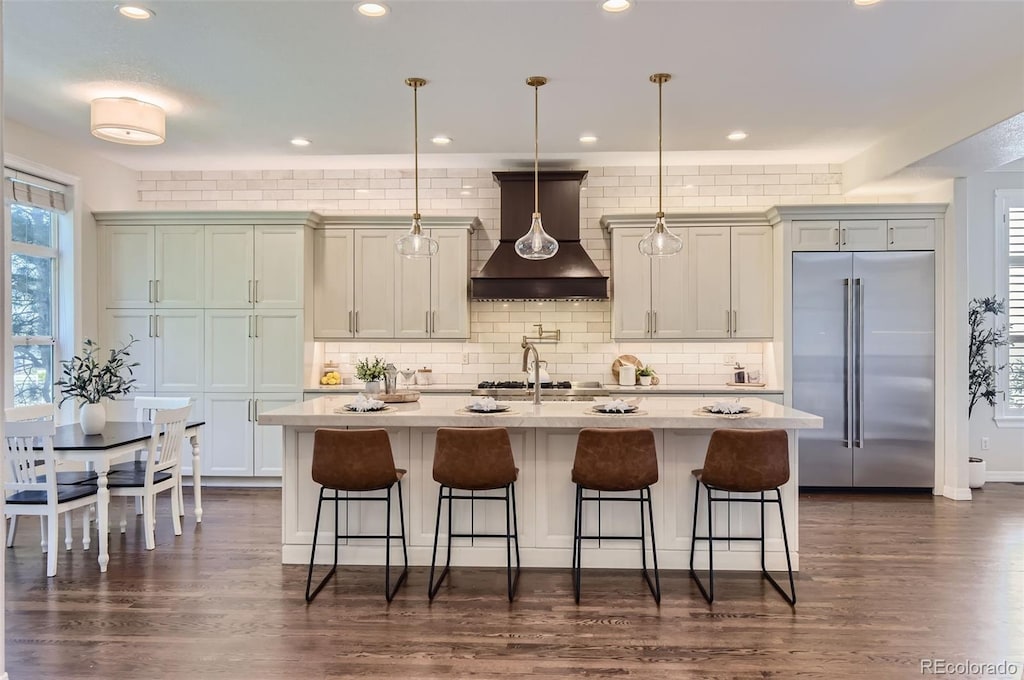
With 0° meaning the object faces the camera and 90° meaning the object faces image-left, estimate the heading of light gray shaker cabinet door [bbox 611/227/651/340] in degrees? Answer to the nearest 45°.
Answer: approximately 0°

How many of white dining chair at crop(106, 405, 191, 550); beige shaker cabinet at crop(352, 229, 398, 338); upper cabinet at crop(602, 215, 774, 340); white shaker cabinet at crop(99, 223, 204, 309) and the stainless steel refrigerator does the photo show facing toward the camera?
4

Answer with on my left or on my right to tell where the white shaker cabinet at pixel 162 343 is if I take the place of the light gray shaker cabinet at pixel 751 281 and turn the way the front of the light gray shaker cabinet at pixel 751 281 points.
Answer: on my right

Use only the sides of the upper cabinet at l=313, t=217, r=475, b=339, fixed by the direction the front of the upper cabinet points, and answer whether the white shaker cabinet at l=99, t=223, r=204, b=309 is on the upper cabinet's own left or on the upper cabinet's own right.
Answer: on the upper cabinet's own right

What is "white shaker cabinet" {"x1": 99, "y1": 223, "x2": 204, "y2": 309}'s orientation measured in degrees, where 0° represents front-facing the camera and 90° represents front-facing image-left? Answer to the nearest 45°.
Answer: approximately 0°

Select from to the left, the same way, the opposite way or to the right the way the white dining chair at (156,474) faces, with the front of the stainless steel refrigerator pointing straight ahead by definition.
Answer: to the right

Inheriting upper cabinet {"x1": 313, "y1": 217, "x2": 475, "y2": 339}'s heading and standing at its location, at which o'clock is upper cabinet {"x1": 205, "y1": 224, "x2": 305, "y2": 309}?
upper cabinet {"x1": 205, "y1": 224, "x2": 305, "y2": 309} is roughly at 3 o'clock from upper cabinet {"x1": 313, "y1": 217, "x2": 475, "y2": 339}.

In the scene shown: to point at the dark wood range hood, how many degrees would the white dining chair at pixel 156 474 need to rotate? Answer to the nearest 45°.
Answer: approximately 135° to its right

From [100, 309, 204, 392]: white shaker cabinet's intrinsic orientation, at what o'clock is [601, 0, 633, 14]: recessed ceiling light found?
The recessed ceiling light is roughly at 11 o'clock from the white shaker cabinet.

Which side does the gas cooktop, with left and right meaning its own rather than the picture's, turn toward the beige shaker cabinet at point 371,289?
right
